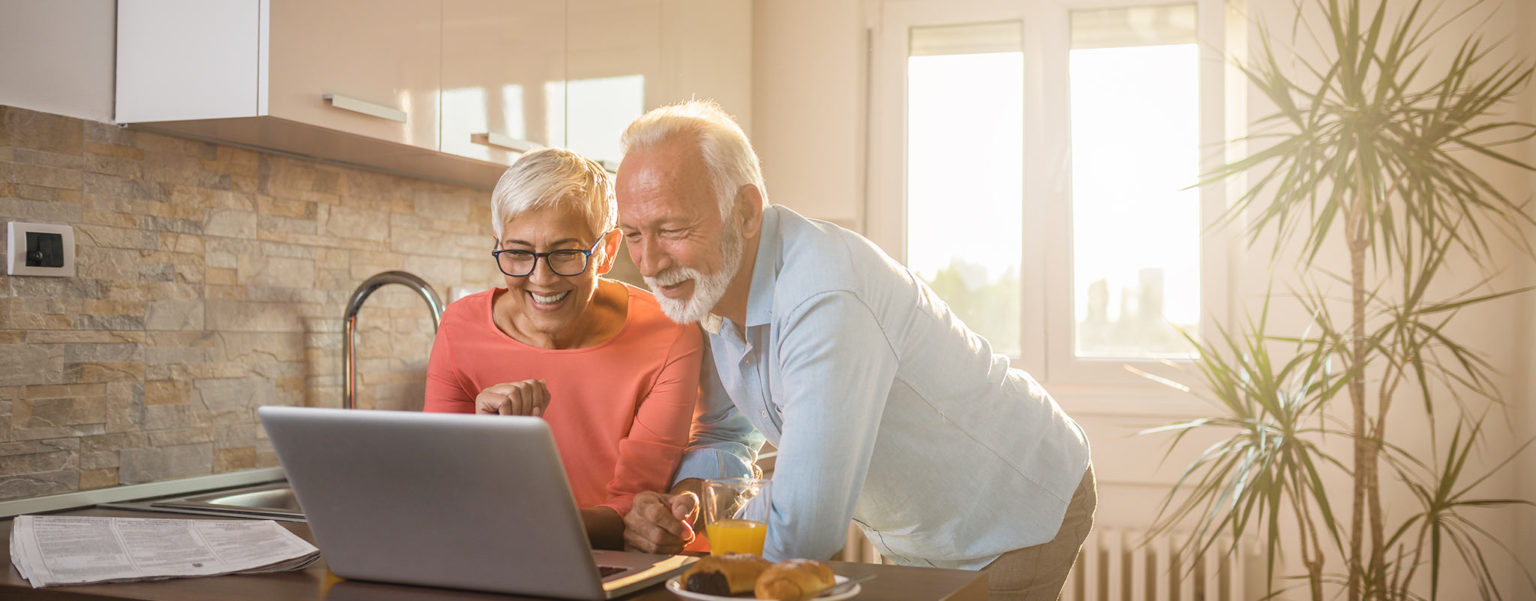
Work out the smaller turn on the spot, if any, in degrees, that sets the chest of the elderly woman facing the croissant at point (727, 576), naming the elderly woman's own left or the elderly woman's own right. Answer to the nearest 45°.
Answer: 0° — they already face it

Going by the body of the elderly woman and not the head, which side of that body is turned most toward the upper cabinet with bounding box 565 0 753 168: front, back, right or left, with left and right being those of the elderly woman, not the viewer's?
back

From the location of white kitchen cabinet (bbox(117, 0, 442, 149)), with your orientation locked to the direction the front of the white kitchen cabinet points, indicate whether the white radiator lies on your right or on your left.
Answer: on your left

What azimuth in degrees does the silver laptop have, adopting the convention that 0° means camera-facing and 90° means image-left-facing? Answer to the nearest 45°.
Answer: approximately 225°

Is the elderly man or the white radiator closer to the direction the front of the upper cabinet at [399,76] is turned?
the elderly man

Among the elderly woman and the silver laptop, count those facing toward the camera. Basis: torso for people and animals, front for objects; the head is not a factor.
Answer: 1

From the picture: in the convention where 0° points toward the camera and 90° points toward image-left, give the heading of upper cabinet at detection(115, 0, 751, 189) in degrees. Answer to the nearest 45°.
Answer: approximately 315°

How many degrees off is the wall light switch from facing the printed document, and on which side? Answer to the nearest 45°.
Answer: approximately 45° to its right

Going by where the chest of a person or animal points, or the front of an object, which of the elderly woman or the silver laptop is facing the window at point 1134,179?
the silver laptop

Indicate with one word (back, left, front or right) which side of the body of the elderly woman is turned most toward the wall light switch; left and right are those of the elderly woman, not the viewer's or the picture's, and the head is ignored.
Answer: right
